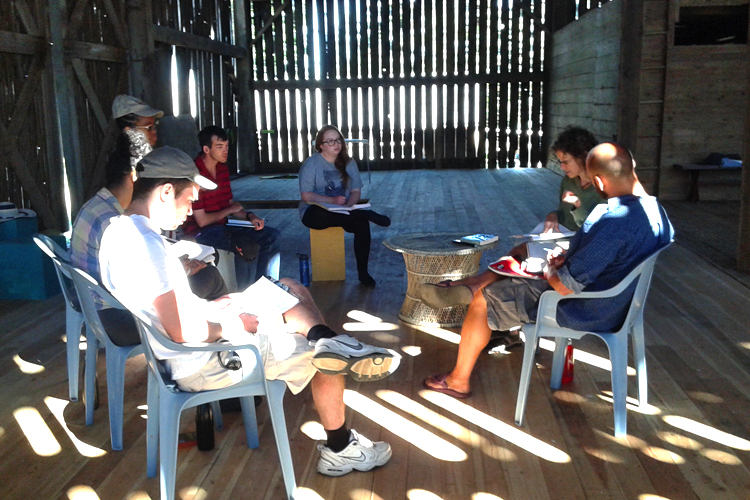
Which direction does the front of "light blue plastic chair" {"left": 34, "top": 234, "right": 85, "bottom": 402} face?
to the viewer's right

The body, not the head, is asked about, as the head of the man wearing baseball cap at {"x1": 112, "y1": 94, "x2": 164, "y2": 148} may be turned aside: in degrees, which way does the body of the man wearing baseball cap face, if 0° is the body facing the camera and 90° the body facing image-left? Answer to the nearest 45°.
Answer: approximately 270°

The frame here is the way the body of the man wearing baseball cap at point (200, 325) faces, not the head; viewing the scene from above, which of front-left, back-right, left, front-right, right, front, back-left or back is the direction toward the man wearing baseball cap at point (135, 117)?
left

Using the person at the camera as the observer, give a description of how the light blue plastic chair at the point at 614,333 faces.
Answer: facing to the left of the viewer

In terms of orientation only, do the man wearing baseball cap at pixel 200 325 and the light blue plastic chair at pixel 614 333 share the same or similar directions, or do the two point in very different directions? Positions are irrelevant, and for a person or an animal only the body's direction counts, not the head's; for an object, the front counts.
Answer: very different directions

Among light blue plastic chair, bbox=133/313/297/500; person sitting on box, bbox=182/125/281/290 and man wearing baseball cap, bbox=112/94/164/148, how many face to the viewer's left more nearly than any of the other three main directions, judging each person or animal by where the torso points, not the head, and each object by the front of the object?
0

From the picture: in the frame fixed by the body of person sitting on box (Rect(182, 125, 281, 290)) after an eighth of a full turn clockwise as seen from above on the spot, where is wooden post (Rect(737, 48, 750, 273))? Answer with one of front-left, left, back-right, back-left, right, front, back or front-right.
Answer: left

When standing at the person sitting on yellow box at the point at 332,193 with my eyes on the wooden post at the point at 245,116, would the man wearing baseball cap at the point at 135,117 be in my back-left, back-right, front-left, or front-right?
back-left

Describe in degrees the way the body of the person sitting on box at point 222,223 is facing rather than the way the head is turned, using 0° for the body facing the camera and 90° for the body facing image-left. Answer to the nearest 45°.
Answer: approximately 315°

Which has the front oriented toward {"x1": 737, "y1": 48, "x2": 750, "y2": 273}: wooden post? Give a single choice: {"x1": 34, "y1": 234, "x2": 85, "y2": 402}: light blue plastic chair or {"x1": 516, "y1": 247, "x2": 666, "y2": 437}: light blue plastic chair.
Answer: {"x1": 34, "y1": 234, "x2": 85, "y2": 402}: light blue plastic chair

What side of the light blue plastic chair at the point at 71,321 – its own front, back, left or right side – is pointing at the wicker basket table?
front

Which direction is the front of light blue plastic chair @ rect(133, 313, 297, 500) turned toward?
to the viewer's right

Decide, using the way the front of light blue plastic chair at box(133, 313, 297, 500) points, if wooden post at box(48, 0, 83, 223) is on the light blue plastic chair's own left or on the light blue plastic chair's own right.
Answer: on the light blue plastic chair's own left

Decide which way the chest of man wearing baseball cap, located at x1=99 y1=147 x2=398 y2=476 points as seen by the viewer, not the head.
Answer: to the viewer's right
